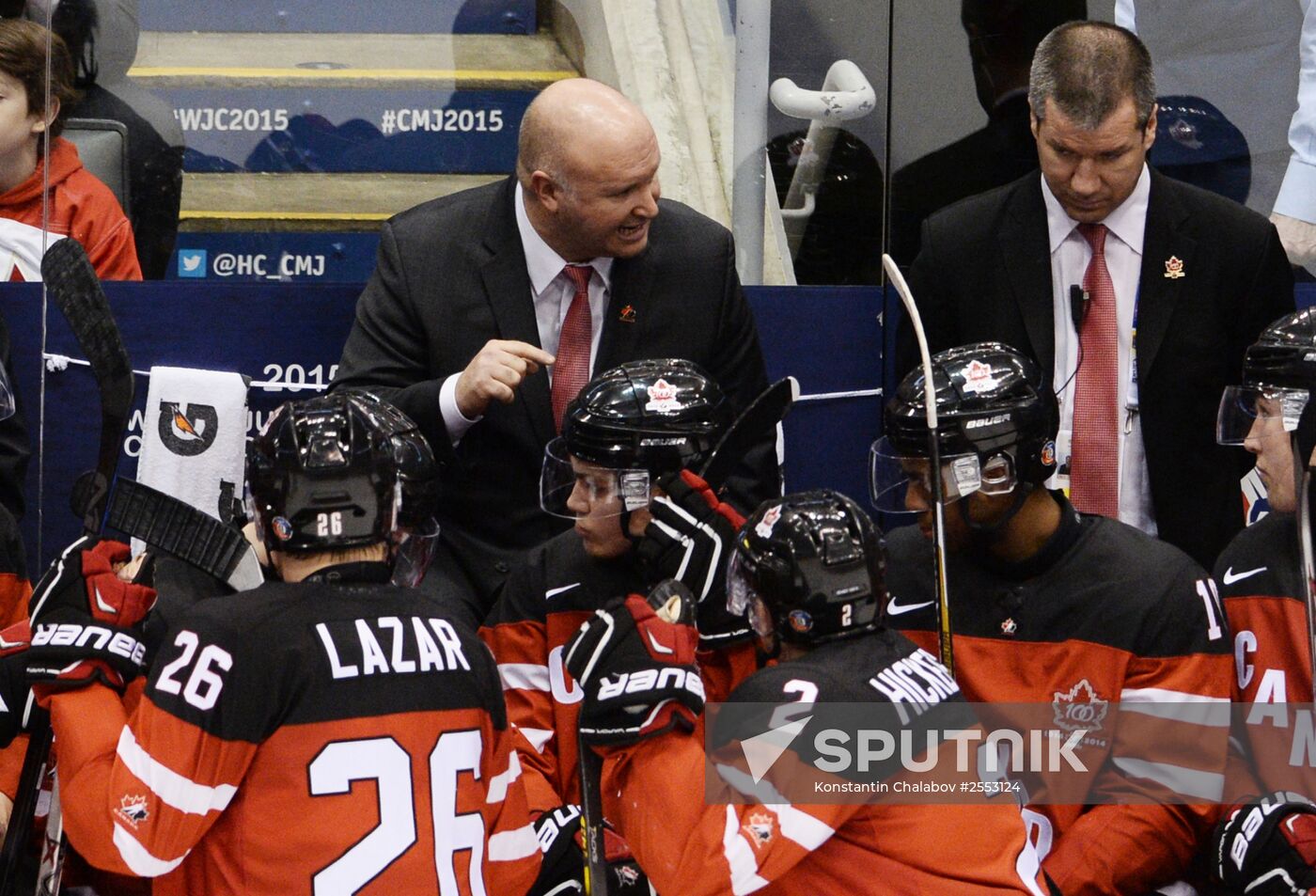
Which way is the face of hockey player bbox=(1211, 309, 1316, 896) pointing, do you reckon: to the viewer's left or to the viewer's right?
to the viewer's left

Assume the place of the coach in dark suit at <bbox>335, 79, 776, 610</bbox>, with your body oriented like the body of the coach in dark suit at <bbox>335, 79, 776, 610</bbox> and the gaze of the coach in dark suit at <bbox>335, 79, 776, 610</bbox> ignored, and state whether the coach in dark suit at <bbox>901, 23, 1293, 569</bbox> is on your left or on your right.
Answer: on your left

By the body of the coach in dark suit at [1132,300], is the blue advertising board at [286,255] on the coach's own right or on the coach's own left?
on the coach's own right

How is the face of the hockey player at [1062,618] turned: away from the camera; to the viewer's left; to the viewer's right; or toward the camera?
to the viewer's left

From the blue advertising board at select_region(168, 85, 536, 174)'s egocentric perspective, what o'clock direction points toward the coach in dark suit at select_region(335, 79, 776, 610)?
The coach in dark suit is roughly at 11 o'clock from the blue advertising board.

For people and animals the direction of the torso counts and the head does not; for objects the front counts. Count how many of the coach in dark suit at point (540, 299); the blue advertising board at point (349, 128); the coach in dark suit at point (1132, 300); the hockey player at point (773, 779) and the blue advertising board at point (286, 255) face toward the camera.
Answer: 4

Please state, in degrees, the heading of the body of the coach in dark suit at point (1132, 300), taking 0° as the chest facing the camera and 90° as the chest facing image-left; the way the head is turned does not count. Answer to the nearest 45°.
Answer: approximately 0°

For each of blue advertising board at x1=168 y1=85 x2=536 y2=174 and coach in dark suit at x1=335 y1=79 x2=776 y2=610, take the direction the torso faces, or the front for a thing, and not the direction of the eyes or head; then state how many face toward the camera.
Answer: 2

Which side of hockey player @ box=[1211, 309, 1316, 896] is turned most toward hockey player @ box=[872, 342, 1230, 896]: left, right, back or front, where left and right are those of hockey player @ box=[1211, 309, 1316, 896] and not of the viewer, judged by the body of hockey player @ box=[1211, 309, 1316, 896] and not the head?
front

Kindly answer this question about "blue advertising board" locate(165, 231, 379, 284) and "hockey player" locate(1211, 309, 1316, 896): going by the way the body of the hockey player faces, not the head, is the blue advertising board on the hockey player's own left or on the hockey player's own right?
on the hockey player's own right
